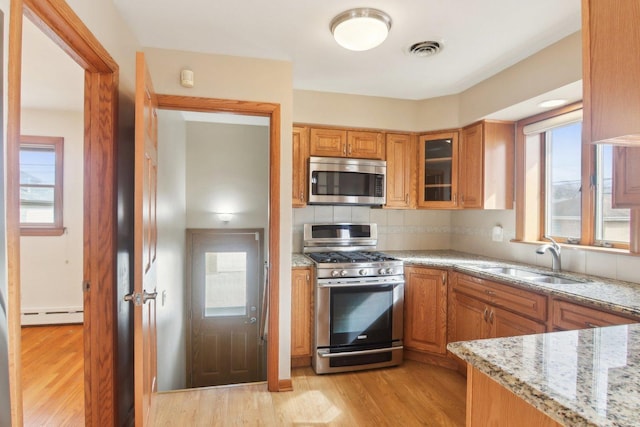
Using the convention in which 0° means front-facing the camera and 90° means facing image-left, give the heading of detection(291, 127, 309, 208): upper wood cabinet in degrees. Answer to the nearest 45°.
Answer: approximately 0°

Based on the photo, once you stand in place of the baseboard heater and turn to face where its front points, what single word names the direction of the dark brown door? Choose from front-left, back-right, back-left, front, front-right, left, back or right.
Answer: front-left

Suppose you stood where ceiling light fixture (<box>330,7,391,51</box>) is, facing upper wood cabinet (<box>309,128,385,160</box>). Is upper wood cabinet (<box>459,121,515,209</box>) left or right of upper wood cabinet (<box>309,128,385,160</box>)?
right

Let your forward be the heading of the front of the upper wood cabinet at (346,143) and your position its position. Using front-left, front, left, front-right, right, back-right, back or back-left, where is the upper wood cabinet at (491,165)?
left

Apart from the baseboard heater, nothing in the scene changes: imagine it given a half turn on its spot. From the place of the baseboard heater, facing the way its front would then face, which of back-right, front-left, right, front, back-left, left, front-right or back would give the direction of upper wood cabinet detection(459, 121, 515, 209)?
back-right

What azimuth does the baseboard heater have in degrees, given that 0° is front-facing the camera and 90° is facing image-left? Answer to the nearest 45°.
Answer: approximately 0°

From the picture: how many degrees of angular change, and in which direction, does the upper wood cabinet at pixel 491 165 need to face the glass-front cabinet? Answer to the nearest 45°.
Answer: approximately 45° to its right

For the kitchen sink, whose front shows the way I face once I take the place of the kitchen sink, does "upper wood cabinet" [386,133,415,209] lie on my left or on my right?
on my right

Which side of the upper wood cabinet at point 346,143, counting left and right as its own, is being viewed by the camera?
front

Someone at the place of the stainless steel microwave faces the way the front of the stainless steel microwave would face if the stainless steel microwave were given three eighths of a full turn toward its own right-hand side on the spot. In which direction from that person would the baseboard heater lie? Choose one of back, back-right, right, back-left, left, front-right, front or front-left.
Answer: front-left

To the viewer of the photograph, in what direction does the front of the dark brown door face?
facing the viewer

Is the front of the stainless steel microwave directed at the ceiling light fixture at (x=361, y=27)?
yes

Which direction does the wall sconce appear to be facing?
toward the camera

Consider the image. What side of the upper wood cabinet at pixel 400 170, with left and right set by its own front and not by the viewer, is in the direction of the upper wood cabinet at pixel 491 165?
left
